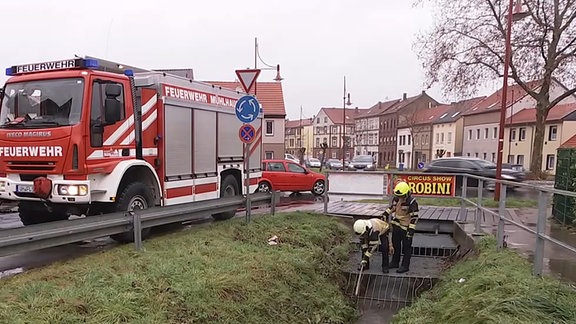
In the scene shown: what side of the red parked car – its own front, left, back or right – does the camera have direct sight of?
right

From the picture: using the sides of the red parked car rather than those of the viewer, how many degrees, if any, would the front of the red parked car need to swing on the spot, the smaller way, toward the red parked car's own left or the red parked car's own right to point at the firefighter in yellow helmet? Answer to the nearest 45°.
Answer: approximately 90° to the red parked car's own right

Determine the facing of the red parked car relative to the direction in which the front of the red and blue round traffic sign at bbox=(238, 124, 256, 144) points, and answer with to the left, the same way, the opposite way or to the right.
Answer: to the left

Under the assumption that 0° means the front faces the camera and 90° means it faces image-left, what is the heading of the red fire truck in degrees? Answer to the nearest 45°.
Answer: approximately 45°

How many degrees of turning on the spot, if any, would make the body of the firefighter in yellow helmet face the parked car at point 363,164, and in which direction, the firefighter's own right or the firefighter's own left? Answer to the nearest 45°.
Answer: approximately 135° to the firefighter's own right

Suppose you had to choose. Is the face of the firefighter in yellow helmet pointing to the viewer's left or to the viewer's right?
to the viewer's left

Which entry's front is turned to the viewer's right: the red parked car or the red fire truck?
the red parked car
